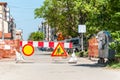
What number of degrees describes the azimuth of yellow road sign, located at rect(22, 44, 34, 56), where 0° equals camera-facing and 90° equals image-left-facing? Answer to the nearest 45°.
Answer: approximately 0°

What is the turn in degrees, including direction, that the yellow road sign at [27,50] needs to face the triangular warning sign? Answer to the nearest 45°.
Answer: approximately 90° to its left

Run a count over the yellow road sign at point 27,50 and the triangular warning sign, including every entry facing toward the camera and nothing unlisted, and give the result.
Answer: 2

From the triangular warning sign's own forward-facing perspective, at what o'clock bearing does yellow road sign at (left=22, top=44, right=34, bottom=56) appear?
The yellow road sign is roughly at 3 o'clock from the triangular warning sign.
